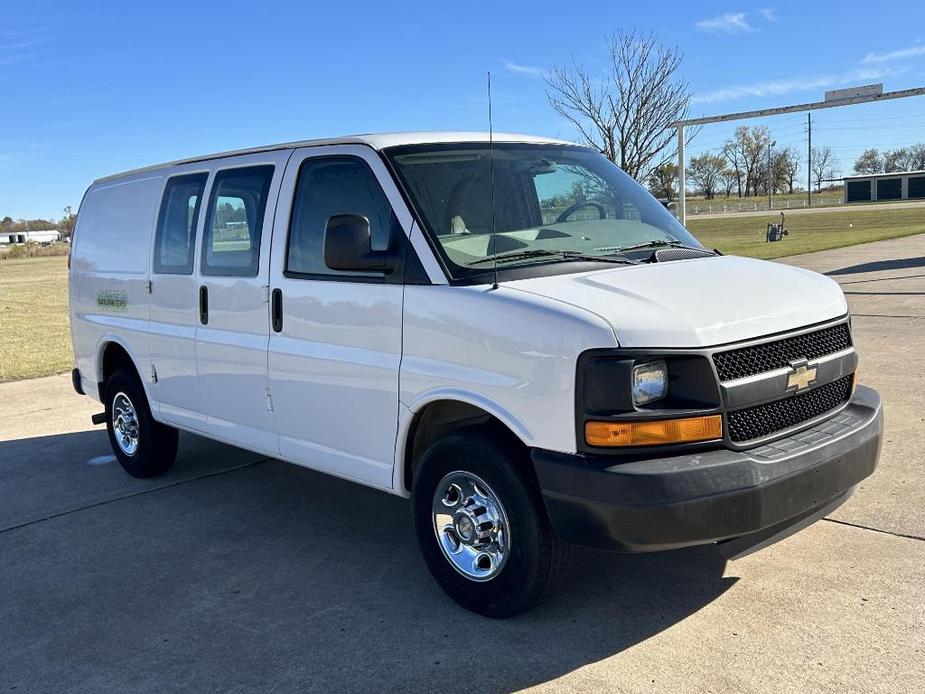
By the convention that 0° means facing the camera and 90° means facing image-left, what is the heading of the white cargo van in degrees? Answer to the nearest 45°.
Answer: approximately 315°
